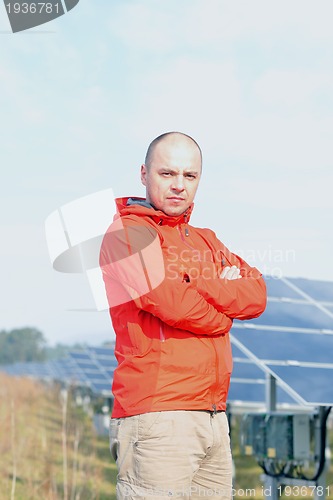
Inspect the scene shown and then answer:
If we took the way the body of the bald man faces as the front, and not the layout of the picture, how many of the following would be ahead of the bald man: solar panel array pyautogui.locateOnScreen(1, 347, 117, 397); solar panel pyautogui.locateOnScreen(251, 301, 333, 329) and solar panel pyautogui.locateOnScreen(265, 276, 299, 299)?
0

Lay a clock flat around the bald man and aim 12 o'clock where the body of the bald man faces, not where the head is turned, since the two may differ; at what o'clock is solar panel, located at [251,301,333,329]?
The solar panel is roughly at 8 o'clock from the bald man.

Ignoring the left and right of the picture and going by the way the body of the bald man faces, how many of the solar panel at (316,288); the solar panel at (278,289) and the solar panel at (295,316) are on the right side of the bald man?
0

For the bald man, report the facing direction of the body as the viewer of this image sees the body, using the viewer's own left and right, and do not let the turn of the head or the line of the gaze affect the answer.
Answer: facing the viewer and to the right of the viewer

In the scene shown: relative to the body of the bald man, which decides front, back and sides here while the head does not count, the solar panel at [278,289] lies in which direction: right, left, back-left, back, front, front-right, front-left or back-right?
back-left

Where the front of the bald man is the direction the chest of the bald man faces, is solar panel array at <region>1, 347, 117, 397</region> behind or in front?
behind

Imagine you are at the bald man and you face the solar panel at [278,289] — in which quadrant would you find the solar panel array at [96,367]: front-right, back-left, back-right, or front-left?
front-left
